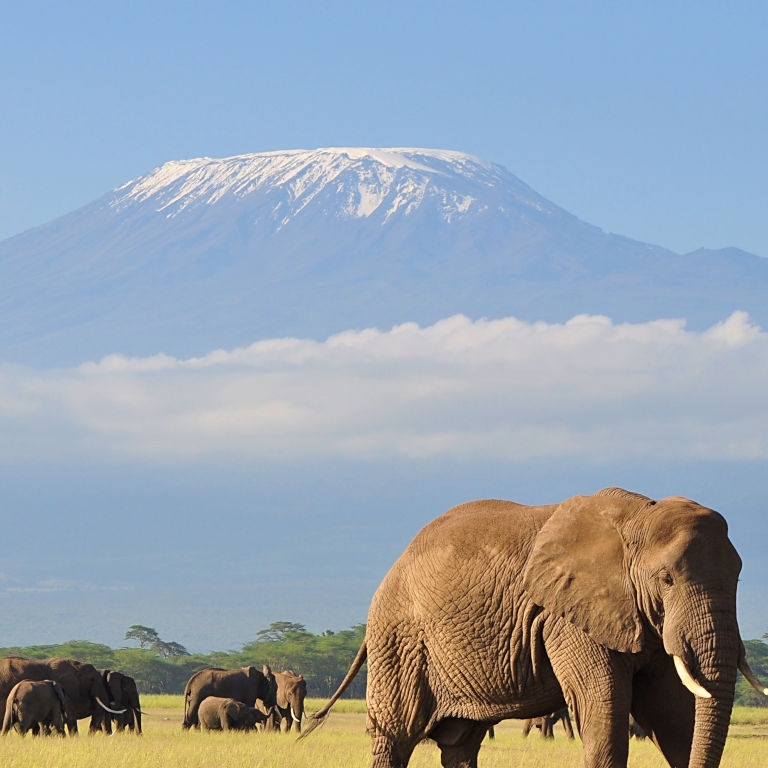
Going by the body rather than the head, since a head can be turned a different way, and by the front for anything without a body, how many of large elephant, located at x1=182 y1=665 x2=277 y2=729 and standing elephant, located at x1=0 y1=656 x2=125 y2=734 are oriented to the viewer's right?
2

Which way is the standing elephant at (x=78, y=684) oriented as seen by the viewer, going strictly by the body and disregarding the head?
to the viewer's right

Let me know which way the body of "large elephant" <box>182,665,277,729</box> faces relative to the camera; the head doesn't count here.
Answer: to the viewer's right

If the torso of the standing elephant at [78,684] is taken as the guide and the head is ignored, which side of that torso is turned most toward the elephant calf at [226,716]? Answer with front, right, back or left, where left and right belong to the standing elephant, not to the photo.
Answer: front

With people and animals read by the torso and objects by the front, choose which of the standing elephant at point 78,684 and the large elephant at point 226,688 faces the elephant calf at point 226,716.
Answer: the standing elephant

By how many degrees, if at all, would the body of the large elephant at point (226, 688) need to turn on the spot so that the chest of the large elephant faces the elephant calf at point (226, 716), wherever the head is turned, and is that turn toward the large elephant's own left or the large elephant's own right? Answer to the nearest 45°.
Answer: approximately 90° to the large elephant's own right

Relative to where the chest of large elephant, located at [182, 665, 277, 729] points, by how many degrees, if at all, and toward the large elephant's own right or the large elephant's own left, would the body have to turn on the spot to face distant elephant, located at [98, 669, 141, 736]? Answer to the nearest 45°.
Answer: approximately 135° to the large elephant's own right

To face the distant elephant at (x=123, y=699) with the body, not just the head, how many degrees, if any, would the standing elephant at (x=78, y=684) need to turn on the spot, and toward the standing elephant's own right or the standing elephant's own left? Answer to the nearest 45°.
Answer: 0° — it already faces it

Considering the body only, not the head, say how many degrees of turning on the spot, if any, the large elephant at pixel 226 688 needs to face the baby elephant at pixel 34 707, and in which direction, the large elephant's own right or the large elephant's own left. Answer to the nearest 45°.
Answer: approximately 135° to the large elephant's own right

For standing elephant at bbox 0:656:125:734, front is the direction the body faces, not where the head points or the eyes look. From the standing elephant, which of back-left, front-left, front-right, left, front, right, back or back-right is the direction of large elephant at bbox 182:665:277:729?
front-left

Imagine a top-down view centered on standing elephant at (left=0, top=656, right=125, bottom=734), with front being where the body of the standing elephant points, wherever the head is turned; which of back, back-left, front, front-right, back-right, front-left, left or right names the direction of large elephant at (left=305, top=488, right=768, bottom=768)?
right
